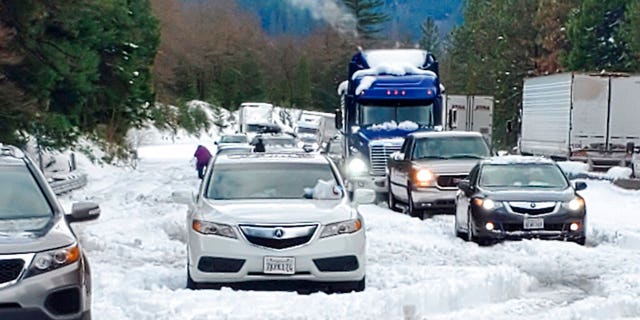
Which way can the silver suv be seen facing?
toward the camera

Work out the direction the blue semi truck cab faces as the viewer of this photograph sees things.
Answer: facing the viewer

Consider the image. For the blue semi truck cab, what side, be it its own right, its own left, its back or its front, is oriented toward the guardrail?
right

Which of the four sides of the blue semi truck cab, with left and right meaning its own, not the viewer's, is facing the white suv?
front

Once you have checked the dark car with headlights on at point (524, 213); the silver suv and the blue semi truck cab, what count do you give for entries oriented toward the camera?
3

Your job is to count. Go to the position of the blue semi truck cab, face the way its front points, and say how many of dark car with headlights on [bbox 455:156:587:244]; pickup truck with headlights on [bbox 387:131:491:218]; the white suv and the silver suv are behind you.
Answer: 0

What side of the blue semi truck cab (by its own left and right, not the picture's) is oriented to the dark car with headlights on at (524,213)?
front

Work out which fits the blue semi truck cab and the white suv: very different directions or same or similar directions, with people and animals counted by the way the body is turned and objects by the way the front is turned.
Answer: same or similar directions

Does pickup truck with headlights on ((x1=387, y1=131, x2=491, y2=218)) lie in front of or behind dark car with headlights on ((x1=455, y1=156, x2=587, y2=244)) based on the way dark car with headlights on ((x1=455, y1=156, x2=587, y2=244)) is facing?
behind

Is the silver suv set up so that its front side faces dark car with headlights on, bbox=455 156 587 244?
no

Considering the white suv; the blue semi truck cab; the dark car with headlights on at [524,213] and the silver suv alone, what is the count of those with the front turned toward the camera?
4

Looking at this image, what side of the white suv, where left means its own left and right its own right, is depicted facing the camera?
front
